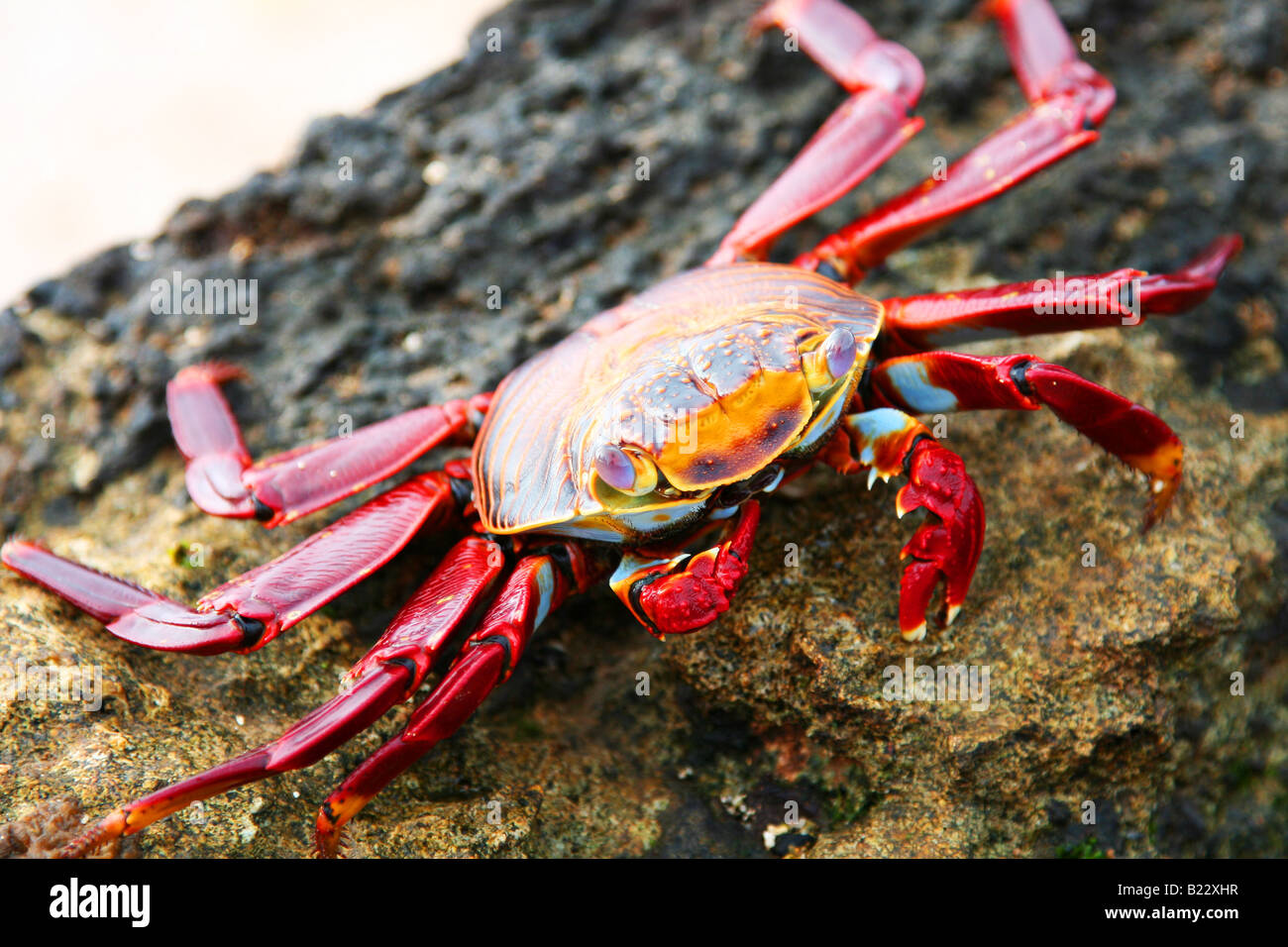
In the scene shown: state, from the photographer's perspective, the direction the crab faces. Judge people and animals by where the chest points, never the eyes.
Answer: facing the viewer and to the right of the viewer
